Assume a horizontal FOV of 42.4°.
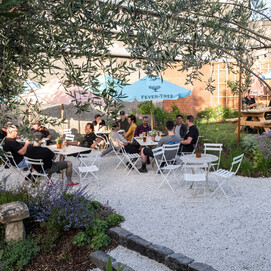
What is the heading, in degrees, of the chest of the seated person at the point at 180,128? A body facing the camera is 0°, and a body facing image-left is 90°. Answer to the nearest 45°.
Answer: approximately 45°

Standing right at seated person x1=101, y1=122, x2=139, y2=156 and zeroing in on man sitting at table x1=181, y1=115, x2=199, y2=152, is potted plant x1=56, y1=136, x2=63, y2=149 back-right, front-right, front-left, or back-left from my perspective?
back-right

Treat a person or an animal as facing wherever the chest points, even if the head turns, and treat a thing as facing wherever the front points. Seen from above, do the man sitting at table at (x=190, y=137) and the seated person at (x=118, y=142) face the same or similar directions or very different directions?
very different directions

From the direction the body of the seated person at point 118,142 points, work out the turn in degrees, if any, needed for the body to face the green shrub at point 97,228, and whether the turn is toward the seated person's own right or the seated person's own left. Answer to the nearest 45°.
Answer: approximately 90° to the seated person's own right

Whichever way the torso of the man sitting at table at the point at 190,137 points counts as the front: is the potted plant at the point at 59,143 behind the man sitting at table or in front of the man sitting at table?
in front

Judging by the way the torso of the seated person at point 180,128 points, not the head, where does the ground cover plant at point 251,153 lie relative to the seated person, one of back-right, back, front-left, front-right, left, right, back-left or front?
left

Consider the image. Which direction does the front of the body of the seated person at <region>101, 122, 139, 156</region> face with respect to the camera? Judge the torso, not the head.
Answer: to the viewer's right
